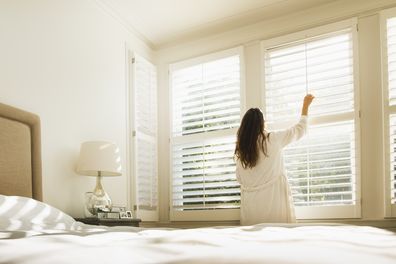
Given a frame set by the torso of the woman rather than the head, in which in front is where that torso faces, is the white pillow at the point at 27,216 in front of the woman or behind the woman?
behind

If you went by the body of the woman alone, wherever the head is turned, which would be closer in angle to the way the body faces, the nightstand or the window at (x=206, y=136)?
the window

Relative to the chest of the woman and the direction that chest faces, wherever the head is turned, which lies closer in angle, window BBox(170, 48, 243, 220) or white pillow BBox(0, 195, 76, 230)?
the window

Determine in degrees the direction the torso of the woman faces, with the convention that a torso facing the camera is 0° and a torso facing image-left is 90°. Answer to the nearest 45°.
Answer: approximately 180°

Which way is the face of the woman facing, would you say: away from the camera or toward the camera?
away from the camera

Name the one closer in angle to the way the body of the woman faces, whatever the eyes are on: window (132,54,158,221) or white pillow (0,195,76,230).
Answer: the window
